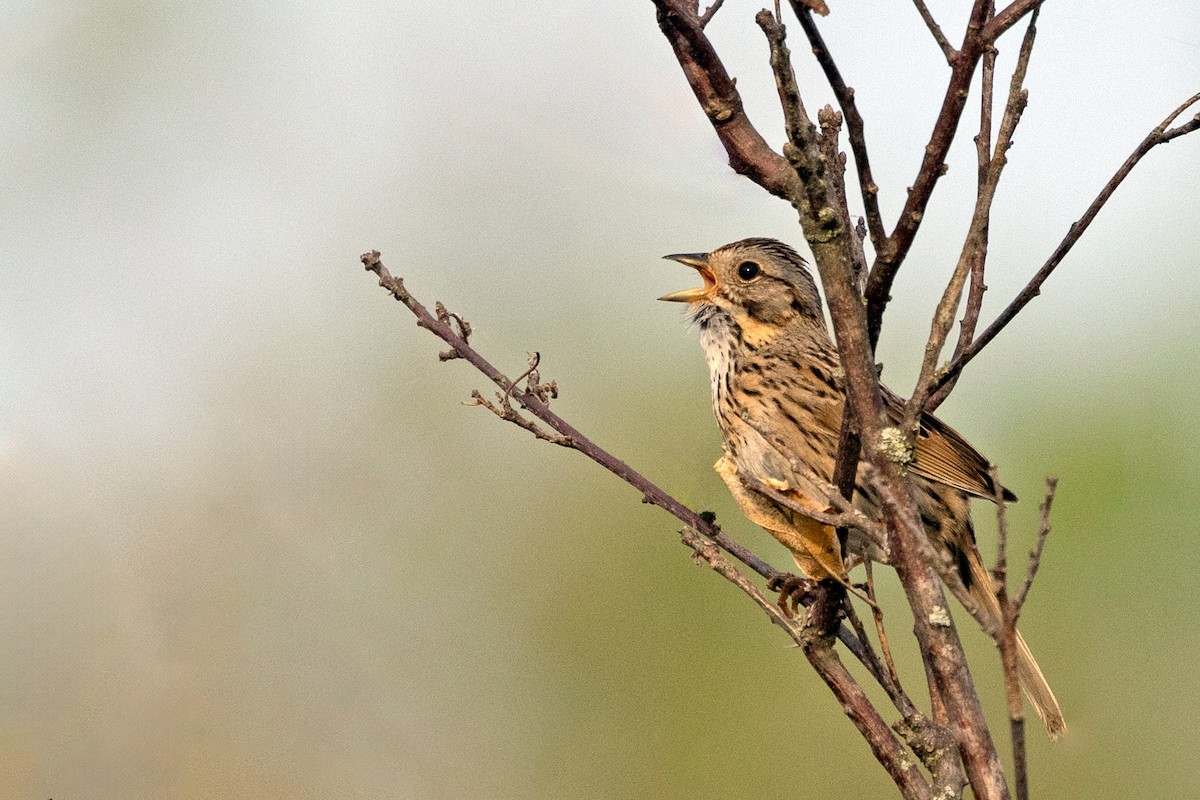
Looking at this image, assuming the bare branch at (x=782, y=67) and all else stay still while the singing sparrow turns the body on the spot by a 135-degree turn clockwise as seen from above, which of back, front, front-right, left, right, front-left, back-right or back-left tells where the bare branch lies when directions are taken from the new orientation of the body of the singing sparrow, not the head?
back-right

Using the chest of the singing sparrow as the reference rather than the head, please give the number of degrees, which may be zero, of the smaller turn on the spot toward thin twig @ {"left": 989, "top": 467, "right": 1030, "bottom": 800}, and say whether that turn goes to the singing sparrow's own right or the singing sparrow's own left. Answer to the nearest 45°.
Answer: approximately 180°

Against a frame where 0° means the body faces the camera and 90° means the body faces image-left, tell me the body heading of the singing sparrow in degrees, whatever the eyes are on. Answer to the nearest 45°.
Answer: approximately 90°
